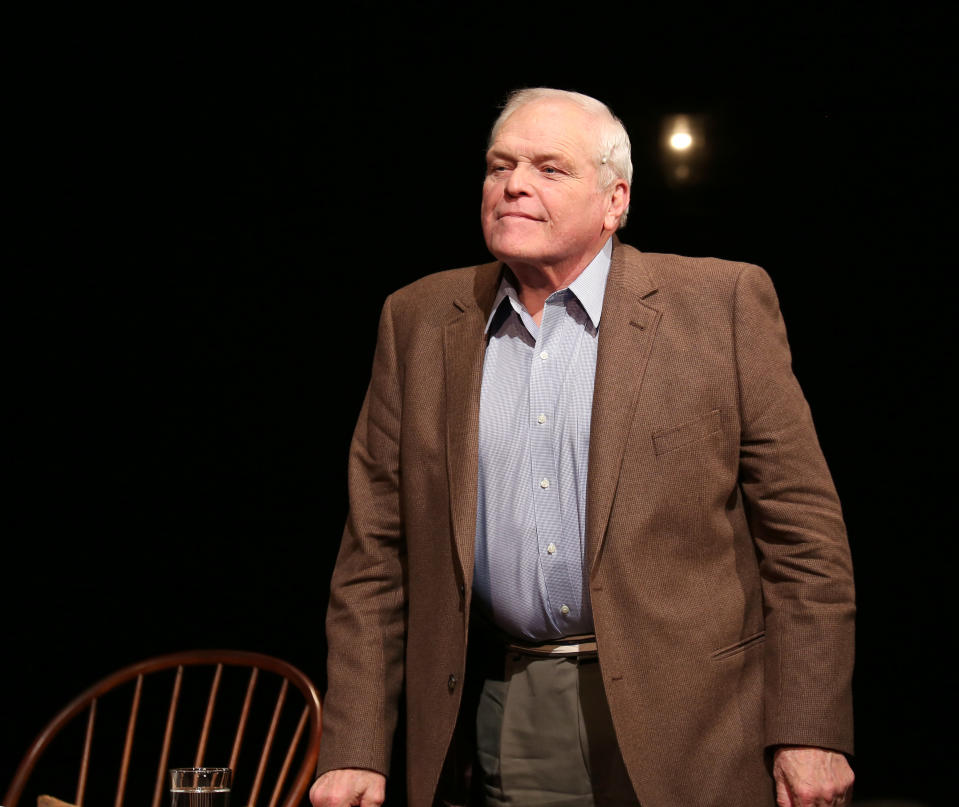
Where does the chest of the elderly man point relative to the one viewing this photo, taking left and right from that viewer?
facing the viewer and to the left of the viewer

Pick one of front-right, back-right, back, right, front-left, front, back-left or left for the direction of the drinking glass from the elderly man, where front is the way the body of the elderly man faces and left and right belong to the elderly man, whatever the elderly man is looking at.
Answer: front

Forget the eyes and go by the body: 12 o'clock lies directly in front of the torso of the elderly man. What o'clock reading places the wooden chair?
The wooden chair is roughly at 3 o'clock from the elderly man.

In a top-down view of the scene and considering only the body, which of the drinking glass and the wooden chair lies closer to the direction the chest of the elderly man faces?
the drinking glass

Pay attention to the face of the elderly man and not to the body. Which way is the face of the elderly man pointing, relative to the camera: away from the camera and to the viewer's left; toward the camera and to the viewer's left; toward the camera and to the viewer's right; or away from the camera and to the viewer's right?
toward the camera and to the viewer's left
